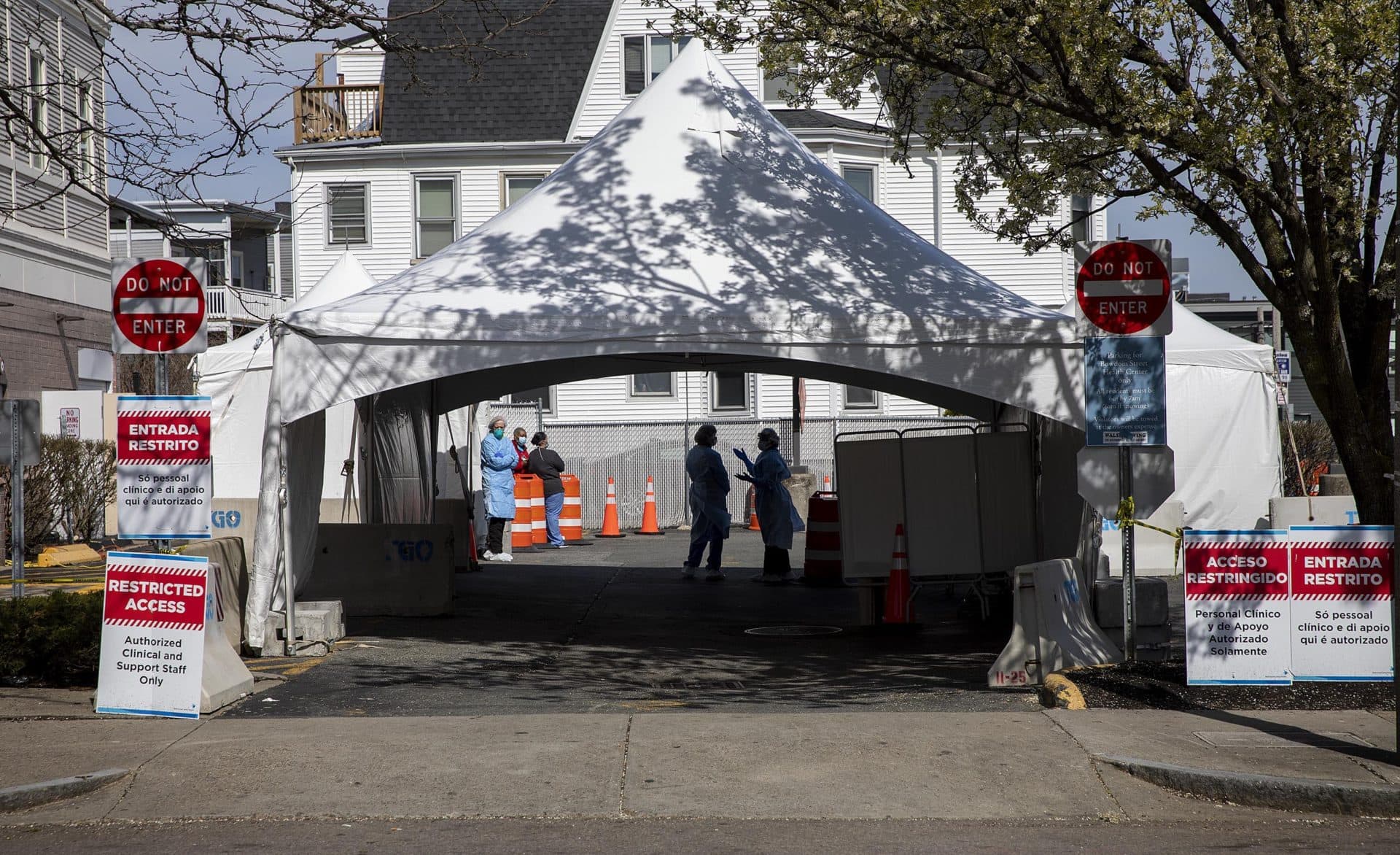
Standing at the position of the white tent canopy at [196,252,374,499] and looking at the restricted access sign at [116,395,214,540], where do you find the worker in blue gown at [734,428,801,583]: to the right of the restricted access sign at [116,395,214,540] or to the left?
left

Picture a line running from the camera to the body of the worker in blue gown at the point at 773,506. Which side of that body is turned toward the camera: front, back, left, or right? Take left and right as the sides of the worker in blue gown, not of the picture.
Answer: left

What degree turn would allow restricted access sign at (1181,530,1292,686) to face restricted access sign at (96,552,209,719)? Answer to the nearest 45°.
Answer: approximately 90° to its right

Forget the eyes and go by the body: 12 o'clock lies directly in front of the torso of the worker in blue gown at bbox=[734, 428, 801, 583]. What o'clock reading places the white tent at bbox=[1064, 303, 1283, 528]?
The white tent is roughly at 5 o'clock from the worker in blue gown.

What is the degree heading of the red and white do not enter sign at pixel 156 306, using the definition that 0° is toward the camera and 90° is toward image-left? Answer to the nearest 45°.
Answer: approximately 0°

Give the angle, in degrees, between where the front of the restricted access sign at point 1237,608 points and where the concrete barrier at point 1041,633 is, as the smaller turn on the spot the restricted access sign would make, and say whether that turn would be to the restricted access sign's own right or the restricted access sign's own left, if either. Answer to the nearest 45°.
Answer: approximately 135° to the restricted access sign's own right

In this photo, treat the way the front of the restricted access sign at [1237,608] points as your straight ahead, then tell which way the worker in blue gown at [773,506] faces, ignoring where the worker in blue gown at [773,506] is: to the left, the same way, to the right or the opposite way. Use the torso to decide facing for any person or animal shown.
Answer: to the right

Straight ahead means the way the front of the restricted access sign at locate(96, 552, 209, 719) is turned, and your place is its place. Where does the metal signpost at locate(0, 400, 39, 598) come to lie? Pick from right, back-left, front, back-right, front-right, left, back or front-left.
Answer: back

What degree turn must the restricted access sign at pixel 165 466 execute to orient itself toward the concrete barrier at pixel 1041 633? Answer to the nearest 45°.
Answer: approximately 90° to its left
